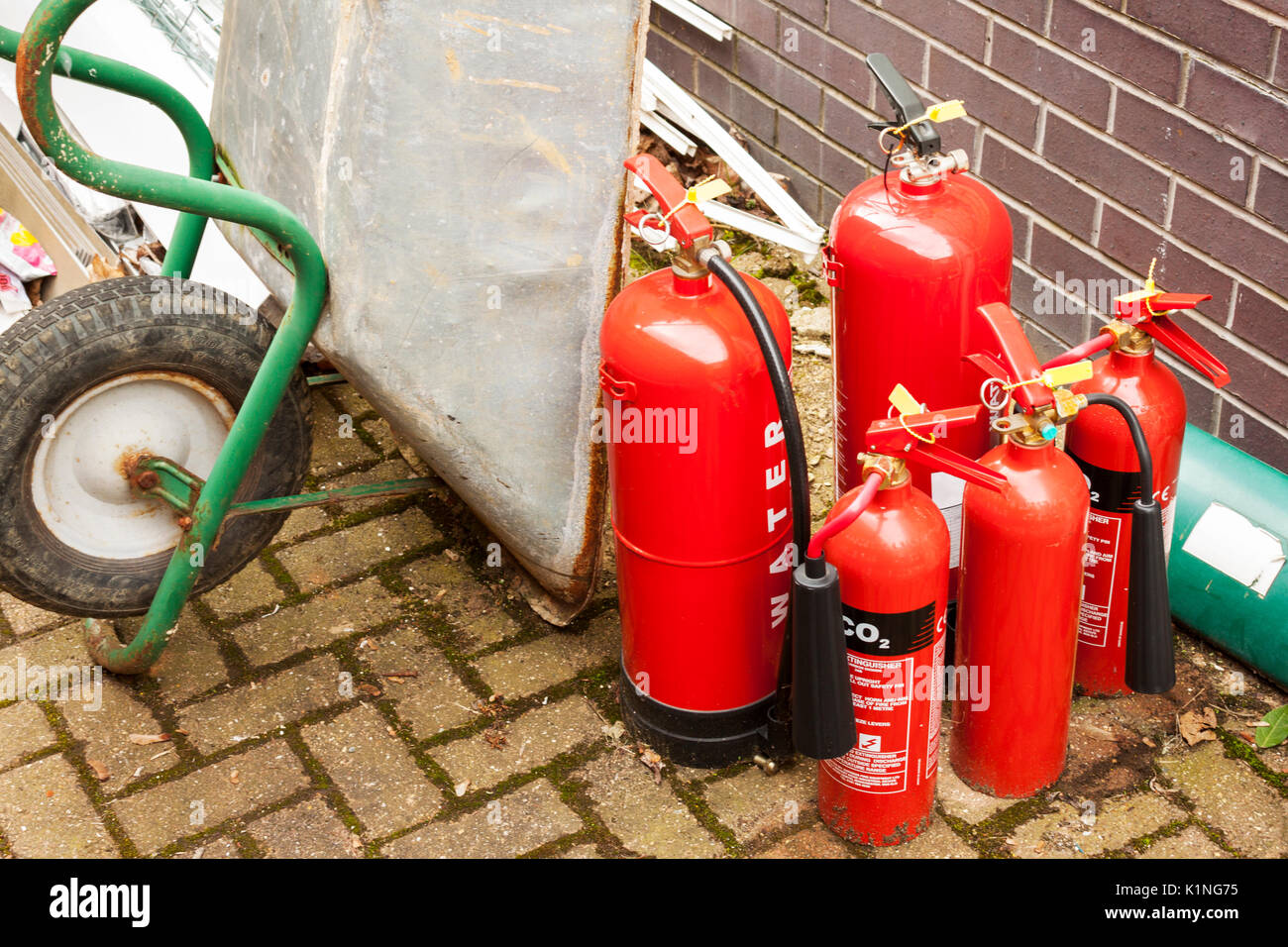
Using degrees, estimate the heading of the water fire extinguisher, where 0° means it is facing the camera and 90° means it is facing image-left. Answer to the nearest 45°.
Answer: approximately 270°

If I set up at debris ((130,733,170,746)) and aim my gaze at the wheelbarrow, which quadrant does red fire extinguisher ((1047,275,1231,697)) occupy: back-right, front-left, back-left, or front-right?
front-right

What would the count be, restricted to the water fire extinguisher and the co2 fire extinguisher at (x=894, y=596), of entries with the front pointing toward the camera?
1

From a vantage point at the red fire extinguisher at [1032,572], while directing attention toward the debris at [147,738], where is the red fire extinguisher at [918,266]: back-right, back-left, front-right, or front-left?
front-right

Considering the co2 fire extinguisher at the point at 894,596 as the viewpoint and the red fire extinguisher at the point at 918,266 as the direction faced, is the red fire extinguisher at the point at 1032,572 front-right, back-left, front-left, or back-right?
front-right

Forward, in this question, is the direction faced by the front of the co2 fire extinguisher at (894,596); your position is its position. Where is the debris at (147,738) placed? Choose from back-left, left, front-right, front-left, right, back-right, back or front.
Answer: right

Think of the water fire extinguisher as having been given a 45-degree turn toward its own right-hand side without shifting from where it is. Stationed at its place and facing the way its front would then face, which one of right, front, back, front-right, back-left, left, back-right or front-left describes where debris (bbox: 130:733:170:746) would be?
back-right

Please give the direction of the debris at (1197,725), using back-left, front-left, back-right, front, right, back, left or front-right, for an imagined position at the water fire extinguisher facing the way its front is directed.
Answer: front

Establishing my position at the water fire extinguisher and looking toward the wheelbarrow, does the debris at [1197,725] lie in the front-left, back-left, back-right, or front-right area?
back-right

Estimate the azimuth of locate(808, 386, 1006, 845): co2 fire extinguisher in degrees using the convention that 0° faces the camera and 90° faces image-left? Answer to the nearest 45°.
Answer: approximately 0°

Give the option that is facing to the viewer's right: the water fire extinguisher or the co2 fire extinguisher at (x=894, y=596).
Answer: the water fire extinguisher

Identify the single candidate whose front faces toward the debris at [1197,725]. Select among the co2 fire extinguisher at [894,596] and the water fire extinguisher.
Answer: the water fire extinguisher
